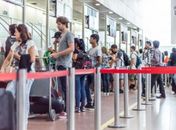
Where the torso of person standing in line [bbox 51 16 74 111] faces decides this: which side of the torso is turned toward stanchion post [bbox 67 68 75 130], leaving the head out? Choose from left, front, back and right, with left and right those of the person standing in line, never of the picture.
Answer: left

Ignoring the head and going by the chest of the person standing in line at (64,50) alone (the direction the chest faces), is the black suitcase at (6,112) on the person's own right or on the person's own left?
on the person's own left

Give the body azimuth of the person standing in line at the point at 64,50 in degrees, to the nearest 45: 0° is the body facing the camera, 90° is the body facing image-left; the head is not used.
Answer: approximately 90°
